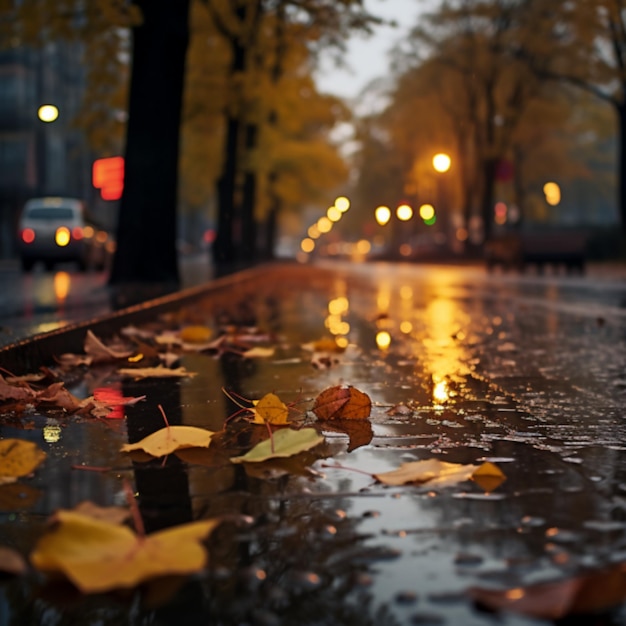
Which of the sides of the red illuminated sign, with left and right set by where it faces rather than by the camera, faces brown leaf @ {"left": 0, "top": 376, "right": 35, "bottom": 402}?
front

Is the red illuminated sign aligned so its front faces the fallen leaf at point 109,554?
yes

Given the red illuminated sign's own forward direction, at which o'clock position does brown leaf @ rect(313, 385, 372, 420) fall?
The brown leaf is roughly at 12 o'clock from the red illuminated sign.

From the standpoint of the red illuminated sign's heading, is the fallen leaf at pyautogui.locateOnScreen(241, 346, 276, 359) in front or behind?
in front

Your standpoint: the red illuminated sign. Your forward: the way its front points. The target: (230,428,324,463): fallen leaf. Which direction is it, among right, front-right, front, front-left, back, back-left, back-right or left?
front

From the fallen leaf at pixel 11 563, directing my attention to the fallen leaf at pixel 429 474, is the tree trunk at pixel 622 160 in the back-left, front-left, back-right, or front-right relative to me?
front-left

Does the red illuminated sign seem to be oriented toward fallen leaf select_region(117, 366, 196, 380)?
yes

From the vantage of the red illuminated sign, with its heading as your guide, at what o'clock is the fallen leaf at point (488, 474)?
The fallen leaf is roughly at 12 o'clock from the red illuminated sign.

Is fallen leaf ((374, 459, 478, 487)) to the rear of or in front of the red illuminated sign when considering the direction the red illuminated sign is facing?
in front

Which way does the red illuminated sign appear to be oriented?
toward the camera

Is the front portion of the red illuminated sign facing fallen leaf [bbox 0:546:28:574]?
yes

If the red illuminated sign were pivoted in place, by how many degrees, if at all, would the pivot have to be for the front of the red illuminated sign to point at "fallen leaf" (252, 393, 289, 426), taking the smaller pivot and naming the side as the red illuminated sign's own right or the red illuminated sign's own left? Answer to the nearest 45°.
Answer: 0° — it already faces it

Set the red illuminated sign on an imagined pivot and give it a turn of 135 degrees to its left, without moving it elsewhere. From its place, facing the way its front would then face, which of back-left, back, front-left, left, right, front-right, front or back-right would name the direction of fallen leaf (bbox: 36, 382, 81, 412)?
back-right

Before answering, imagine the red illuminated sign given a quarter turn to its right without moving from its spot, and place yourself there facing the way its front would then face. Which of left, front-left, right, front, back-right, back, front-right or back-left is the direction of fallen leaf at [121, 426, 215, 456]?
left

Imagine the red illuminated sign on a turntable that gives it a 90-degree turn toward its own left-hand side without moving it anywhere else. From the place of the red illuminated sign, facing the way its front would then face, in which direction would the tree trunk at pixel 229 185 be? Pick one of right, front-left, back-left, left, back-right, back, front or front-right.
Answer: front-right
